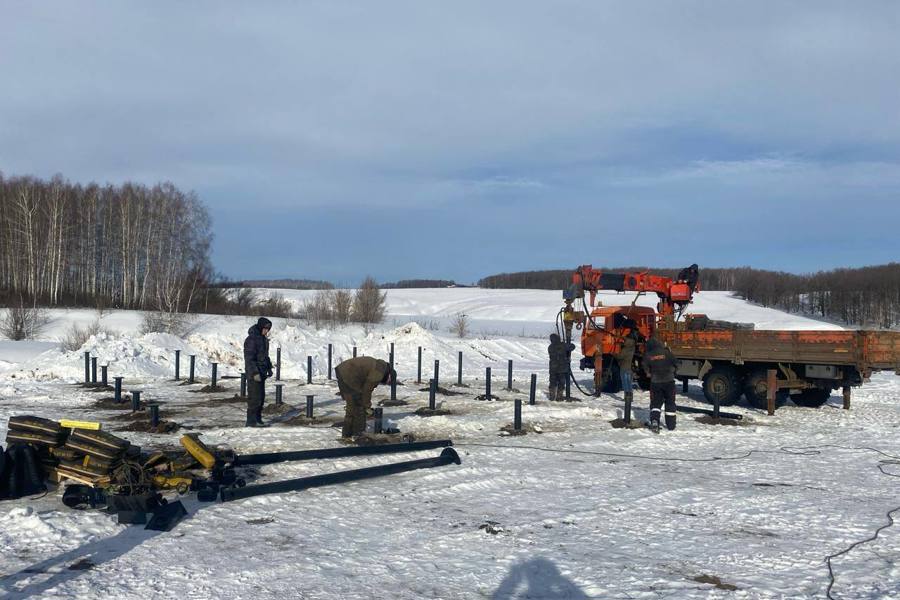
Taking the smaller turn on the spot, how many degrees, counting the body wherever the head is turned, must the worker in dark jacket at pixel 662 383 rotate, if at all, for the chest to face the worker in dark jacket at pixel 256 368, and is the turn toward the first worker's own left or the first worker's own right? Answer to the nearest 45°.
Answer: approximately 90° to the first worker's own left

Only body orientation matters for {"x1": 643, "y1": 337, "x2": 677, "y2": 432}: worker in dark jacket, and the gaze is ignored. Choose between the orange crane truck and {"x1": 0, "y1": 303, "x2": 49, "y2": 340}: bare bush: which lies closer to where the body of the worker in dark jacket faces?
the orange crane truck

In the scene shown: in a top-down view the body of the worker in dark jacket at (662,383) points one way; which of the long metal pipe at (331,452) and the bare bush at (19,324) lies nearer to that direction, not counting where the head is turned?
the bare bush

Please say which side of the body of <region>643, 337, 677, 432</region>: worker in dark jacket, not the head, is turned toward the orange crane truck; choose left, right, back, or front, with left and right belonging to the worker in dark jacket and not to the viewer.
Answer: front

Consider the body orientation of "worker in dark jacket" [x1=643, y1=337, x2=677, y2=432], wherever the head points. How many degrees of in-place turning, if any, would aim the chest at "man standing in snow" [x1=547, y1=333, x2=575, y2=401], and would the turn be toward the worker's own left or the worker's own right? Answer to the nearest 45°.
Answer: approximately 45° to the worker's own left

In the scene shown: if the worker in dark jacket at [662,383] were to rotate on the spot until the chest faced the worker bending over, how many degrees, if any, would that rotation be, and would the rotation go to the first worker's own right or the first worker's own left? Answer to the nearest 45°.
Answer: approximately 135° to the first worker's own left

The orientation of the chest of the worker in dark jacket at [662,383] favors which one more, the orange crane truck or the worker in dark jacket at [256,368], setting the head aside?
the orange crane truck

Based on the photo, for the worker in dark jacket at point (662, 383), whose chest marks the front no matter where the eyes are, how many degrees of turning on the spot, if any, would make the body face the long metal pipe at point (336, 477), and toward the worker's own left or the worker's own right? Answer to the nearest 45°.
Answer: approximately 135° to the worker's own left

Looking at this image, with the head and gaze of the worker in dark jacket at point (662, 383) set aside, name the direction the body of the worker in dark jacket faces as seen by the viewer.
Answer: away from the camera

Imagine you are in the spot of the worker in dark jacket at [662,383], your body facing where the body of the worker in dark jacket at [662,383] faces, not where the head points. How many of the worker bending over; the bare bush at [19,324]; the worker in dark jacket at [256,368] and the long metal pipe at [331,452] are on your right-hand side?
0

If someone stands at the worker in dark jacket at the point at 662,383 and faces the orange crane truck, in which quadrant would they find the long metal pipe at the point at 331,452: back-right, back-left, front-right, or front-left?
back-left

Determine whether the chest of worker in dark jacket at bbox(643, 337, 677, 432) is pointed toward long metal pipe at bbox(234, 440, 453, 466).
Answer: no

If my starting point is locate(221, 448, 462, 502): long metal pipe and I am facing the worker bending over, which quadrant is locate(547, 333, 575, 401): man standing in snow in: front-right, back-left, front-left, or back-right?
front-right

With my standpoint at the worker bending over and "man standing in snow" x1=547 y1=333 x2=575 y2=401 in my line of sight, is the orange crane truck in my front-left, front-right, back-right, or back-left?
front-right
